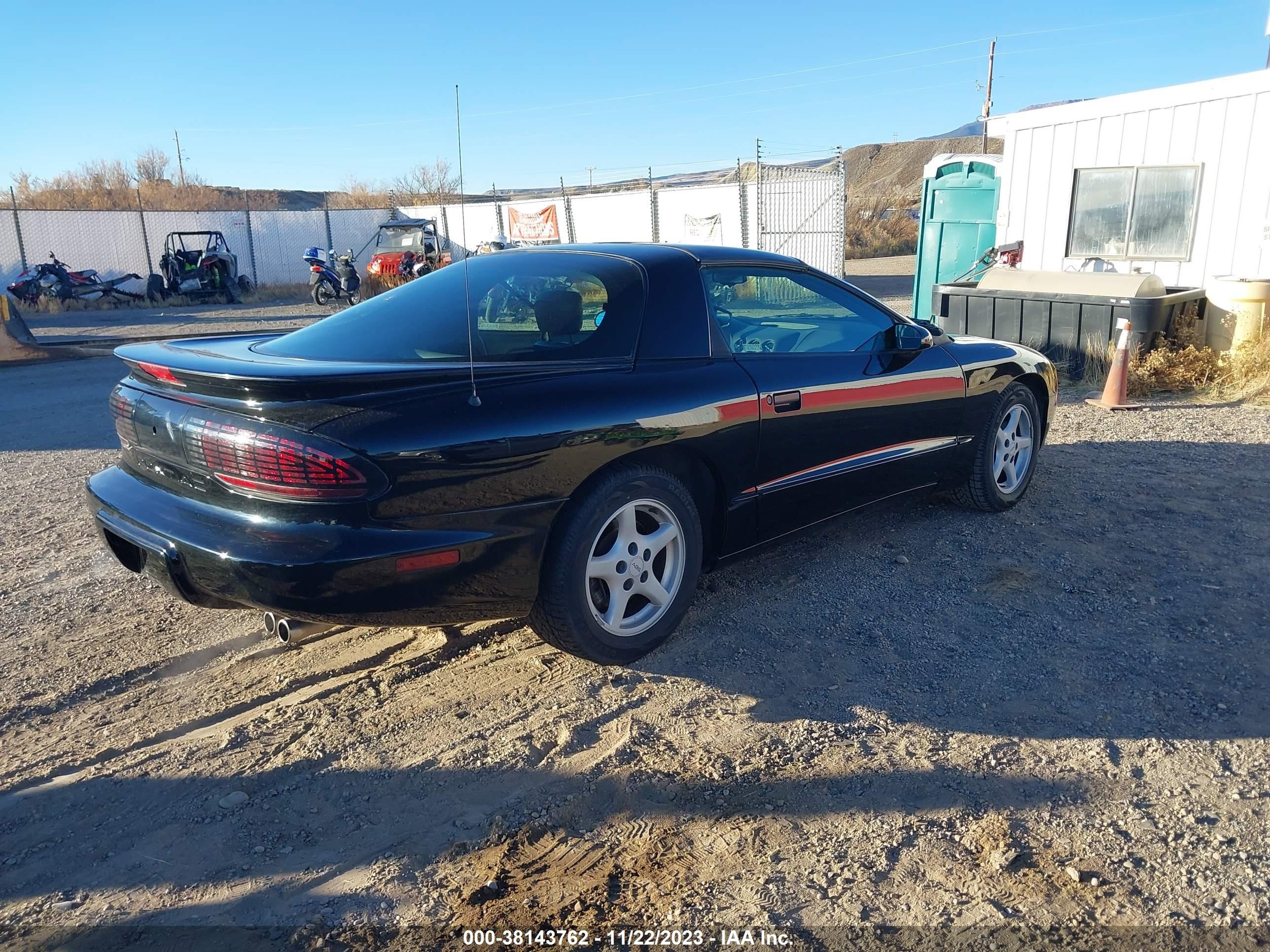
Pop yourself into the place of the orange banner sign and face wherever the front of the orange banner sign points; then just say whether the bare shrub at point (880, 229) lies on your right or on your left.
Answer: on your left

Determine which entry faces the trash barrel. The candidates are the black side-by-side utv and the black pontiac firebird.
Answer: the black pontiac firebird

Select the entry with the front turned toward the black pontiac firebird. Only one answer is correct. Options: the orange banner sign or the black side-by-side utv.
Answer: the orange banner sign

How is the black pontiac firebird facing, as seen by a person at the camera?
facing away from the viewer and to the right of the viewer

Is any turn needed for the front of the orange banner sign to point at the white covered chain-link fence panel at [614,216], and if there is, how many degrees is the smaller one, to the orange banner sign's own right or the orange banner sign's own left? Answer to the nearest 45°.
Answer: approximately 45° to the orange banner sign's own left

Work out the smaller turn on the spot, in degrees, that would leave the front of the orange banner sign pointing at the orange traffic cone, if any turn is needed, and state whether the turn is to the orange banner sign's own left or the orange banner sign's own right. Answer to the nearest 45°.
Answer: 0° — it already faces it

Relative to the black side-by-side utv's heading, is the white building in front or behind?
behind
